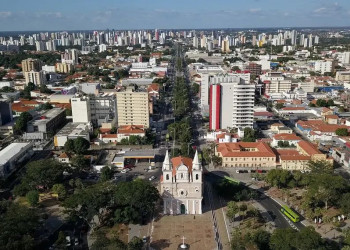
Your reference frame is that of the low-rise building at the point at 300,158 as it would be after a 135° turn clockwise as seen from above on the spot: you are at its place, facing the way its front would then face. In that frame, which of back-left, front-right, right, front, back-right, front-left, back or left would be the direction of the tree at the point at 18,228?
left

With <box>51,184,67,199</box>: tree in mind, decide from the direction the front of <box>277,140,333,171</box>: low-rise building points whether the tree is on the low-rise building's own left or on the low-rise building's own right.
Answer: on the low-rise building's own right

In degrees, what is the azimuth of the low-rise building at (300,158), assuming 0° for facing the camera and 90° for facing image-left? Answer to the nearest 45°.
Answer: approximately 0°

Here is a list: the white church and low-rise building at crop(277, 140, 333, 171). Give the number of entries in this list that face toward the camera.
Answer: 2

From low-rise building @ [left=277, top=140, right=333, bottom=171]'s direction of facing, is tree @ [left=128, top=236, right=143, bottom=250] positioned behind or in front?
in front

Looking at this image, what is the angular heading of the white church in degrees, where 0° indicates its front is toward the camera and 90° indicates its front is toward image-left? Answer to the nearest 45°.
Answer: approximately 0°

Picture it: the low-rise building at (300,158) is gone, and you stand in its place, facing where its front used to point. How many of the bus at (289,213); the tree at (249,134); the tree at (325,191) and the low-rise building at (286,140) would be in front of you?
2

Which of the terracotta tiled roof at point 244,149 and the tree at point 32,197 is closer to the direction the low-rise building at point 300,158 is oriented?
the tree

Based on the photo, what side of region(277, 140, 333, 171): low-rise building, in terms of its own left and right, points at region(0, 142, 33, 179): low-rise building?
right

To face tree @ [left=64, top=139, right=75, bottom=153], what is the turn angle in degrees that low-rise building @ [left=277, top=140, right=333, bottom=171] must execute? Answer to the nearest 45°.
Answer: approximately 90° to its right

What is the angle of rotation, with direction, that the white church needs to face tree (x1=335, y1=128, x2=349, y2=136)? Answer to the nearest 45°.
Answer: approximately 135° to its left

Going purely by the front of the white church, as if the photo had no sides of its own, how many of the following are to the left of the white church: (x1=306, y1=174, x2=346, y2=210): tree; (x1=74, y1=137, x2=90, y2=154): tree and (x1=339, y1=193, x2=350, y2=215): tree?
2

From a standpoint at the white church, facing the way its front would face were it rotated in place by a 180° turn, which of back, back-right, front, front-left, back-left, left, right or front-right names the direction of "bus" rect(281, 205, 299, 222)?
right

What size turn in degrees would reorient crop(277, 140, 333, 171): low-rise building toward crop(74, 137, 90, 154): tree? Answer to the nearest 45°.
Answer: approximately 90° to its right
